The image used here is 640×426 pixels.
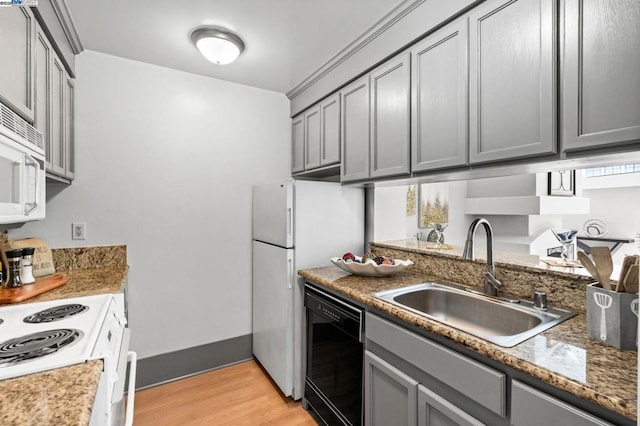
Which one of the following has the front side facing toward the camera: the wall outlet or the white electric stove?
the wall outlet

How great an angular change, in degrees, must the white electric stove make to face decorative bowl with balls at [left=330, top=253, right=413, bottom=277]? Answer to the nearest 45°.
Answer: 0° — it already faces it

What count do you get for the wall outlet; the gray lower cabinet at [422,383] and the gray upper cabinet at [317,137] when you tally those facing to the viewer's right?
0

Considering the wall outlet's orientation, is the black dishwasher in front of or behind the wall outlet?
in front

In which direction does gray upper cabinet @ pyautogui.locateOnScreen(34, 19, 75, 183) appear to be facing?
to the viewer's right

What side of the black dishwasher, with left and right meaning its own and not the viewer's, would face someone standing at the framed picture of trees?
back

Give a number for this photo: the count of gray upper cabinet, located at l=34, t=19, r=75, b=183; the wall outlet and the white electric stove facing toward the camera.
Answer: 1

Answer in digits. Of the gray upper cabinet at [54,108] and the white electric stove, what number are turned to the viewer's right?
2

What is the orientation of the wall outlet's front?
toward the camera

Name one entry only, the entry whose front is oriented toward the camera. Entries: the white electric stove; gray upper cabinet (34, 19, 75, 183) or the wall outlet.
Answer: the wall outlet

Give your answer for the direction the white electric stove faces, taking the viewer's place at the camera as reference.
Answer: facing to the right of the viewer

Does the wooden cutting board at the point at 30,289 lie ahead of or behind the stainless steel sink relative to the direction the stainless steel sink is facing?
ahead

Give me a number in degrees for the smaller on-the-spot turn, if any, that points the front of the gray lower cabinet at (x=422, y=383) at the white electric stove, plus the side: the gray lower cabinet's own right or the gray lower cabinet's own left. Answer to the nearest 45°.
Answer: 0° — it already faces it

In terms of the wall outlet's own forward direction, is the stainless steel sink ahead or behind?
ahead

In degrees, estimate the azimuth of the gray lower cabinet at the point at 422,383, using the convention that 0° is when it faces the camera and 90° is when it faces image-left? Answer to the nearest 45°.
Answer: approximately 45°

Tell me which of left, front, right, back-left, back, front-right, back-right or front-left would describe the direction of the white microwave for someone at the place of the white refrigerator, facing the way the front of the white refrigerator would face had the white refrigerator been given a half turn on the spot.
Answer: back

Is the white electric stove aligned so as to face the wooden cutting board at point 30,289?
no
